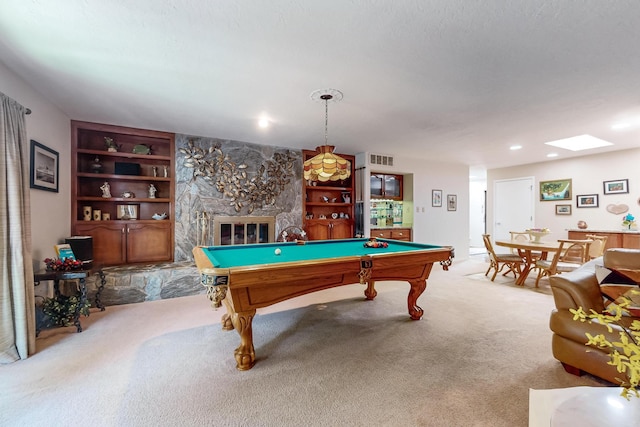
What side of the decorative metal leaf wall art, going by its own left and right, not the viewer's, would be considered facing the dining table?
left

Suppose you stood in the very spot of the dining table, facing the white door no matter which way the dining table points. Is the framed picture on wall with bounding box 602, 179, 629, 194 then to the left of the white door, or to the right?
right

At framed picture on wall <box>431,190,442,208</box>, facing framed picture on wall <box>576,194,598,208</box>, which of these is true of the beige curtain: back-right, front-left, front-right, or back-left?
back-right

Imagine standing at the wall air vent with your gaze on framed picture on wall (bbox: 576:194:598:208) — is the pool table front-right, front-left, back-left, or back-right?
back-right

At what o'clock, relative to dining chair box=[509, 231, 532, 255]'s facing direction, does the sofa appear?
The sofa is roughly at 12 o'clock from the dining chair.

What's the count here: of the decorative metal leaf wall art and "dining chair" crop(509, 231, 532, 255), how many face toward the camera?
2

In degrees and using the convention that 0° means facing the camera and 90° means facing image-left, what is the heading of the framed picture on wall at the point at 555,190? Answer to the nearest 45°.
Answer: approximately 45°
